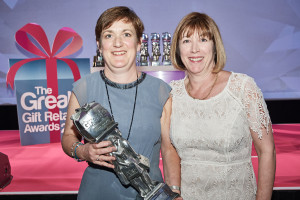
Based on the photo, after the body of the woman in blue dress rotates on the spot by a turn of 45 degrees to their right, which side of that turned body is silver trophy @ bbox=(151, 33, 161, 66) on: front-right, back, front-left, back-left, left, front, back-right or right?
back-right

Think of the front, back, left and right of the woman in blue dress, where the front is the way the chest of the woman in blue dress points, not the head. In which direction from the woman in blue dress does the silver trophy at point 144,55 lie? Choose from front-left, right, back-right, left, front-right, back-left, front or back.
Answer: back

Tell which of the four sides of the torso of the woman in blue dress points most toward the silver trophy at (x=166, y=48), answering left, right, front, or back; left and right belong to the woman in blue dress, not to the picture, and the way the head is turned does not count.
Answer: back

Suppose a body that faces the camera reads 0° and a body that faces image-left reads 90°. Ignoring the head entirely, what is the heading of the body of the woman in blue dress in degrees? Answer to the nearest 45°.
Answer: approximately 0°
